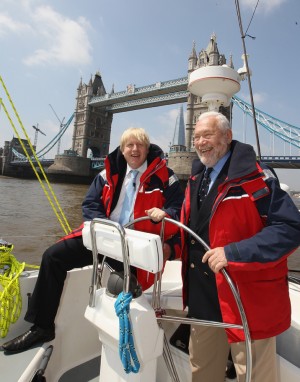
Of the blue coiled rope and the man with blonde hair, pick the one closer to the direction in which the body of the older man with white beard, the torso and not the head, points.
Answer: the blue coiled rope

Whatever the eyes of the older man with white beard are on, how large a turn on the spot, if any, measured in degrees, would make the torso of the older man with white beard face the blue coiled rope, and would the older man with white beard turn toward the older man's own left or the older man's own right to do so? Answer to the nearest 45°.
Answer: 0° — they already face it

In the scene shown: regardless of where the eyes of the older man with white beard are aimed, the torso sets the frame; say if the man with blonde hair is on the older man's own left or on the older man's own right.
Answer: on the older man's own right

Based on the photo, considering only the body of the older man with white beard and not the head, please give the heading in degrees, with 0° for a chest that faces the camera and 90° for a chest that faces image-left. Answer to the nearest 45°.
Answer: approximately 45°

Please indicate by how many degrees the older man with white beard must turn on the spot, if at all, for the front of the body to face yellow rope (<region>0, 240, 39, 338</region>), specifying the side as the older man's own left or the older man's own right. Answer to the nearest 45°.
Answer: approximately 45° to the older man's own right

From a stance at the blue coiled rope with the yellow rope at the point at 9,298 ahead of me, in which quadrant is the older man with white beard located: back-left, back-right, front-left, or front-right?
back-right

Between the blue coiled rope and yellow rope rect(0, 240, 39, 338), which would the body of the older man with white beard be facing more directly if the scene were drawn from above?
the blue coiled rope
